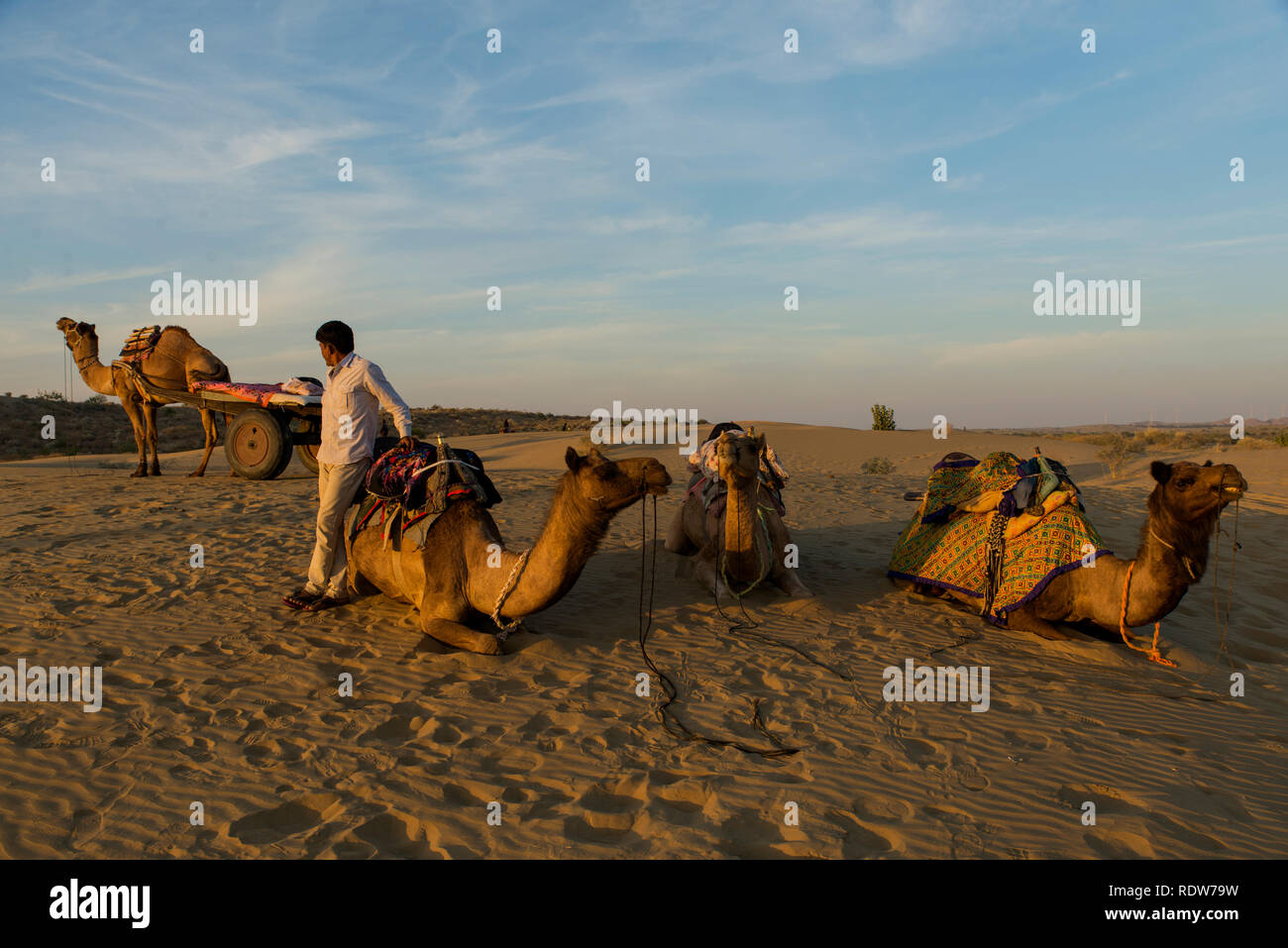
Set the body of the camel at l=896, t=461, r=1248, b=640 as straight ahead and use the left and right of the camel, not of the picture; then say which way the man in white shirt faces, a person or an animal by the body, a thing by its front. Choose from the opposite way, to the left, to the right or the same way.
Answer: to the right

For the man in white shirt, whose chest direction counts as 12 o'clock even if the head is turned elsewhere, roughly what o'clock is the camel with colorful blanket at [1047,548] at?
The camel with colorful blanket is roughly at 8 o'clock from the man in white shirt.

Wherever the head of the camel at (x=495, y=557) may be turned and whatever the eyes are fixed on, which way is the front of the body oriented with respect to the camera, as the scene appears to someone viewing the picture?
to the viewer's right

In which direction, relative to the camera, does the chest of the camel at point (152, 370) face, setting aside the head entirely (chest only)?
to the viewer's left

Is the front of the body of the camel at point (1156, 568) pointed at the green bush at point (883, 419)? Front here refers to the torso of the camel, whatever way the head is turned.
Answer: no

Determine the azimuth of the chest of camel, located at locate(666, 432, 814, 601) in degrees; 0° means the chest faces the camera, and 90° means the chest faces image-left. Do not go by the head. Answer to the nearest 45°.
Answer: approximately 0°

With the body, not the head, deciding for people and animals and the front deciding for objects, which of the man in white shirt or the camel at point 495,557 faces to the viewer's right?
the camel

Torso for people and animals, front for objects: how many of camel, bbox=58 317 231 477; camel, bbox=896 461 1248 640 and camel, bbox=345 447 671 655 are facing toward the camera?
0

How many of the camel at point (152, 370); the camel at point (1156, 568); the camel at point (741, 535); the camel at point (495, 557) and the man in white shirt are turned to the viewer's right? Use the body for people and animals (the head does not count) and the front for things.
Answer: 2

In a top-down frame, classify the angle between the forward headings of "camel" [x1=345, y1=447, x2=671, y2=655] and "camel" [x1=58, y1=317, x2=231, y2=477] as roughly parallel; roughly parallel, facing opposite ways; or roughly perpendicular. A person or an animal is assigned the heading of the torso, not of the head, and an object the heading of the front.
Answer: roughly parallel, facing opposite ways

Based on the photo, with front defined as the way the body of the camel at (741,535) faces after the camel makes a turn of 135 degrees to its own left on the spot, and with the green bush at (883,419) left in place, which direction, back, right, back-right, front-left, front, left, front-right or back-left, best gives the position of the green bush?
front-left

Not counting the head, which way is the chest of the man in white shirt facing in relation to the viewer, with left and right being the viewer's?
facing the viewer and to the left of the viewer

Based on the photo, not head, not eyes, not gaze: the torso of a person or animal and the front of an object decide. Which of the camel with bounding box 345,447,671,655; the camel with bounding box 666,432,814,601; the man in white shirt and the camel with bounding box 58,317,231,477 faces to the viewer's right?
the camel with bounding box 345,447,671,655

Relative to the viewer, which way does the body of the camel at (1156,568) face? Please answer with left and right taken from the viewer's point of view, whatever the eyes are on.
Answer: facing to the right of the viewer

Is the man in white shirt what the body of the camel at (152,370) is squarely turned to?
no

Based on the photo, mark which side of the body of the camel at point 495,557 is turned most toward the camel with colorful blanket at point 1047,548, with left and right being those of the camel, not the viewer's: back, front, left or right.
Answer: front
